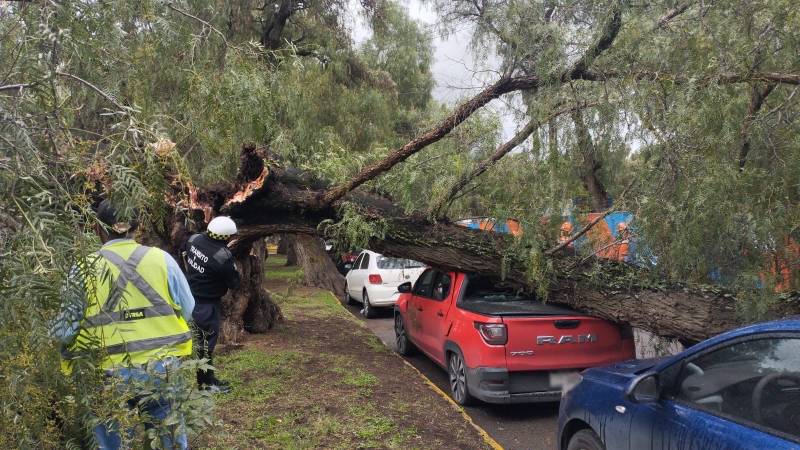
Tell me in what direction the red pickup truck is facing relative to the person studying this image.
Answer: facing away from the viewer and to the left of the viewer

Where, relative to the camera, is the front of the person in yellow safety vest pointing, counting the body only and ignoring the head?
away from the camera

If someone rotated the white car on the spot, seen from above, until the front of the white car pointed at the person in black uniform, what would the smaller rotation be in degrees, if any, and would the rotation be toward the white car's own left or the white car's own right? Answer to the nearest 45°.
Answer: approximately 135° to the white car's own left

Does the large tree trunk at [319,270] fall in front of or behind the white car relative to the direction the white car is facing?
in front

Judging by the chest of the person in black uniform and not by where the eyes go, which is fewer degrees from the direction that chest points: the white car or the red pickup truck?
the white car

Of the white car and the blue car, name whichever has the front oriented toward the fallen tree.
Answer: the blue car

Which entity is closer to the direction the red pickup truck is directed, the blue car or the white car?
the white car

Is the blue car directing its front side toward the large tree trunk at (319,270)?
yes

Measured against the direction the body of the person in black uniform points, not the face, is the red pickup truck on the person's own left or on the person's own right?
on the person's own right

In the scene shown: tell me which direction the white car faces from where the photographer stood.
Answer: facing away from the viewer and to the left of the viewer

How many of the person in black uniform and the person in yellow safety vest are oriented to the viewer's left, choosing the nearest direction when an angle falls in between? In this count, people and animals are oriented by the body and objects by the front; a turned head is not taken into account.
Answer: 0

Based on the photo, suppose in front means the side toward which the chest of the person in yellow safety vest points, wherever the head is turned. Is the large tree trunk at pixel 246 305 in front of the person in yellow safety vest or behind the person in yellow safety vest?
in front

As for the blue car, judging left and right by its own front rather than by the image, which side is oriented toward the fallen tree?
front

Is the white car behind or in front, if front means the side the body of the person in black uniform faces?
in front
